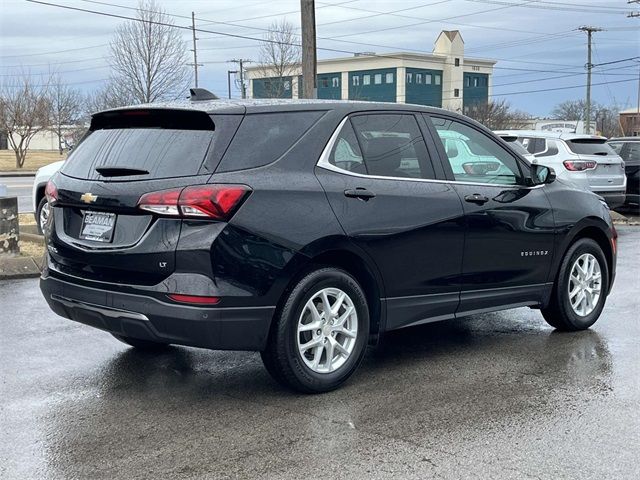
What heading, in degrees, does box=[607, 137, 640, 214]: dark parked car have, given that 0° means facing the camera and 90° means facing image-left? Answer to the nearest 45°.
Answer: approximately 135°

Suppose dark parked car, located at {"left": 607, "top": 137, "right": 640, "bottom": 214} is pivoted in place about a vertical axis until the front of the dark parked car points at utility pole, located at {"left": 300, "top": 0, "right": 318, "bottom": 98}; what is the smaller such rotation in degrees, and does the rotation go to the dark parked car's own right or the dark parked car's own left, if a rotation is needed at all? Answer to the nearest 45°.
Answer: approximately 45° to the dark parked car's own left

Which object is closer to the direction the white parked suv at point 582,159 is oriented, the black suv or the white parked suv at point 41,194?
the white parked suv

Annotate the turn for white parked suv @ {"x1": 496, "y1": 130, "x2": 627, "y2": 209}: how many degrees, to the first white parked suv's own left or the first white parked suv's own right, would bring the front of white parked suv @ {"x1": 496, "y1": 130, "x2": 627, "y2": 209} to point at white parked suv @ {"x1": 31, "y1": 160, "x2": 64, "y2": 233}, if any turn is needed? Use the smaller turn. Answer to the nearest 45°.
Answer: approximately 90° to the first white parked suv's own left

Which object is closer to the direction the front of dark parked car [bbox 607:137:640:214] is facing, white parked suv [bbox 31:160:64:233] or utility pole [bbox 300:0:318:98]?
the utility pole

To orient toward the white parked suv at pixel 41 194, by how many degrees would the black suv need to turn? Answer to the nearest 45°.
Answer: approximately 90° to its left

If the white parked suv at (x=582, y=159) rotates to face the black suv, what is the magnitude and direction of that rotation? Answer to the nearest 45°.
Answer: approximately 135° to its left

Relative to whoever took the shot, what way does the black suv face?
facing away from the viewer and to the right of the viewer

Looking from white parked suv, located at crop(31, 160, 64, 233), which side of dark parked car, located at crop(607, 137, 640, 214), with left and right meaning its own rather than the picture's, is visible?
left

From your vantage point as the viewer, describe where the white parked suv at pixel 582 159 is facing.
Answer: facing away from the viewer and to the left of the viewer

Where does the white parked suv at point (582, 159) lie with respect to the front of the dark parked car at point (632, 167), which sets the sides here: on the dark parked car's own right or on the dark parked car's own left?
on the dark parked car's own left
